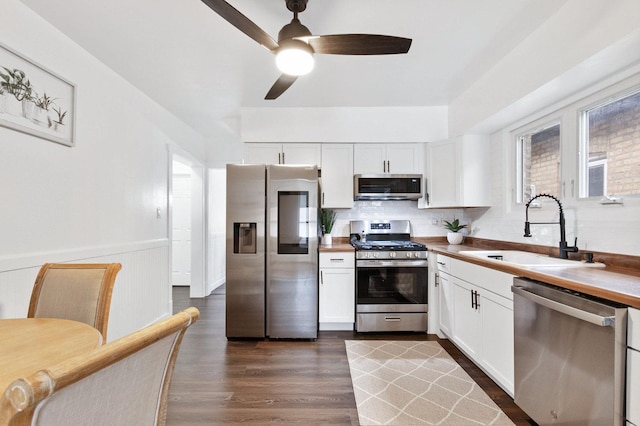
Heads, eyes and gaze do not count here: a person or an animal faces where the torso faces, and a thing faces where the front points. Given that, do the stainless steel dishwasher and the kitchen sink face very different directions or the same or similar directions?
same or similar directions

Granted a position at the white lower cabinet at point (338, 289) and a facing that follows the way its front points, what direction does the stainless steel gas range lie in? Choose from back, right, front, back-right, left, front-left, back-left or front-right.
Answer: left

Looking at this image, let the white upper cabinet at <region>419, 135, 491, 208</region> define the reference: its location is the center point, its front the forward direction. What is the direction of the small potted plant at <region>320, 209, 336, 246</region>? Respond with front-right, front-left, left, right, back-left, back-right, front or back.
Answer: front-right

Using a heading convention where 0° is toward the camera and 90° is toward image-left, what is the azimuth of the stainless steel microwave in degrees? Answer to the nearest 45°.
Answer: approximately 0°

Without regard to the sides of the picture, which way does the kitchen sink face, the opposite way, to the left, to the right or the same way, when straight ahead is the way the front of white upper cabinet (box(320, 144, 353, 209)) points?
to the right

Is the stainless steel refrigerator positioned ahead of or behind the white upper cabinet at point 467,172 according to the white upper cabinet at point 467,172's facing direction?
ahead

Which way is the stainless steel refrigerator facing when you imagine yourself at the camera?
facing the viewer

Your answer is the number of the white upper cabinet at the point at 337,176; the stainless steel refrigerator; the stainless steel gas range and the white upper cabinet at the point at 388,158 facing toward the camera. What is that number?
4

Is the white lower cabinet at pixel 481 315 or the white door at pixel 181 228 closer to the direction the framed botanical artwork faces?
the white lower cabinet

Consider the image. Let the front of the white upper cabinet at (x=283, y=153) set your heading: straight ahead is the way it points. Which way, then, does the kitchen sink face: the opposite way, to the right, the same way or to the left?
to the right

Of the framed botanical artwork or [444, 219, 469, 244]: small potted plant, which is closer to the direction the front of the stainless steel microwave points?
the framed botanical artwork

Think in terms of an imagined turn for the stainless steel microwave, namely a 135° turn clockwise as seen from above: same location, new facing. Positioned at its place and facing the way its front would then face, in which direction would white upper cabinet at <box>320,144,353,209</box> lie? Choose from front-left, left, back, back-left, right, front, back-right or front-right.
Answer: front-left

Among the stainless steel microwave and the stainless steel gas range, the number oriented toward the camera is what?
2

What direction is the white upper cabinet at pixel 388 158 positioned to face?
toward the camera

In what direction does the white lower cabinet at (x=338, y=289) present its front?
toward the camera

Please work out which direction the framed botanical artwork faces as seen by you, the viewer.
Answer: facing the viewer and to the right of the viewer

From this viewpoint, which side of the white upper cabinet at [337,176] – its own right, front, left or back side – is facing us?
front
